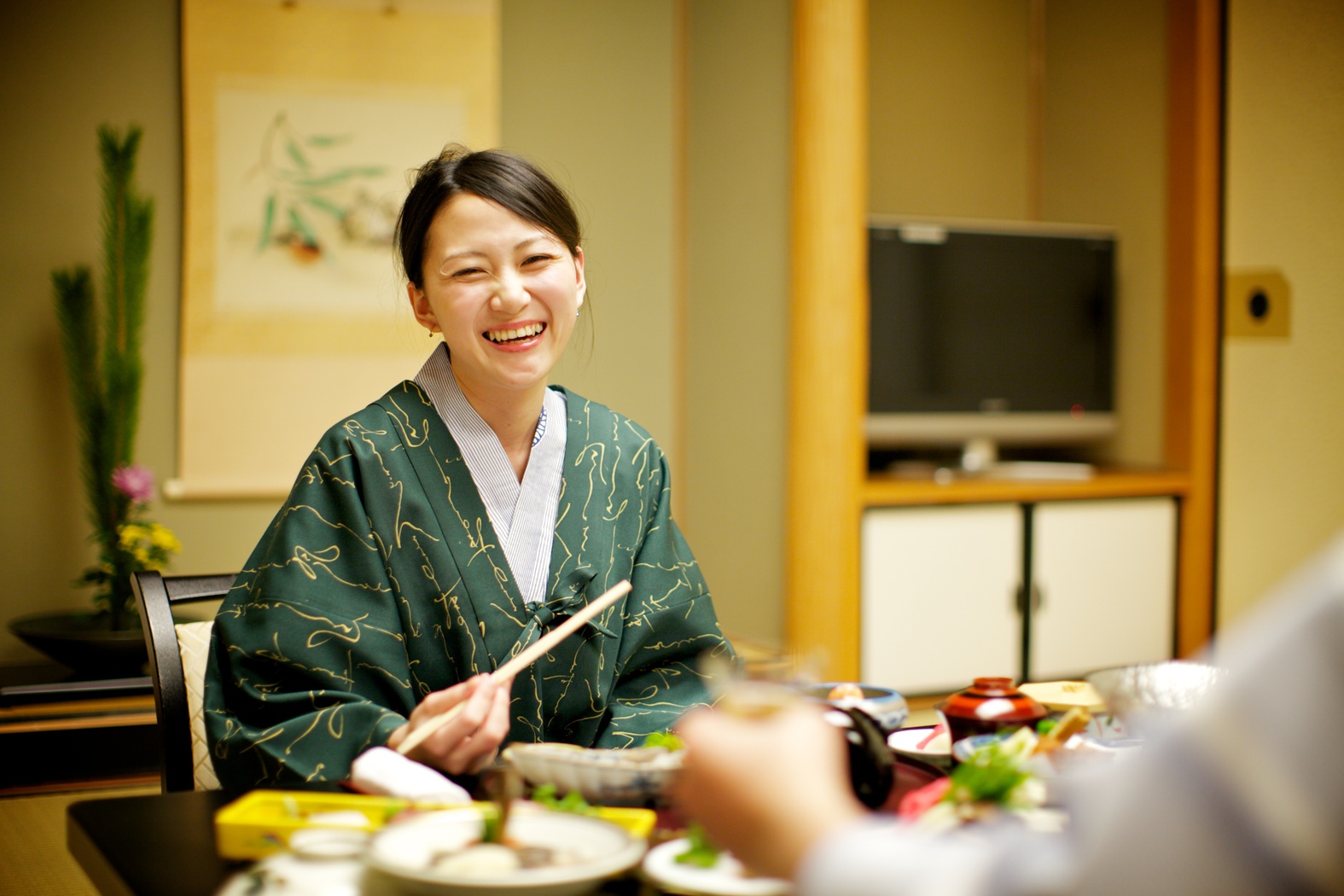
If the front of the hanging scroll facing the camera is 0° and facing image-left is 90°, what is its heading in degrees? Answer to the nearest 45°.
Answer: approximately 0°

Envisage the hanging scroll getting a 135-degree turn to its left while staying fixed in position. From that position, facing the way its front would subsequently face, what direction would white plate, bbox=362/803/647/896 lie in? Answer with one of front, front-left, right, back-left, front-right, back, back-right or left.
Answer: back-right

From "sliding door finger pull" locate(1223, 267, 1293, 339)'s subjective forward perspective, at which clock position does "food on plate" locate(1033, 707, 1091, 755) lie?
The food on plate is roughly at 12 o'clock from the sliding door finger pull.

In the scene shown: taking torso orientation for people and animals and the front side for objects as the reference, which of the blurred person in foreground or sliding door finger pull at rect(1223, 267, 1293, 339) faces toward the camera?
the sliding door finger pull

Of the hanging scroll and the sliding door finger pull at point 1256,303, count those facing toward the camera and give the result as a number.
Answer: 2

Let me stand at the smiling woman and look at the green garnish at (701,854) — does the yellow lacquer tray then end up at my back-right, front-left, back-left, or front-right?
front-right

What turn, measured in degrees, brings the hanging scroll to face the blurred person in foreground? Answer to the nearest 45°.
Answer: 0° — it already faces them

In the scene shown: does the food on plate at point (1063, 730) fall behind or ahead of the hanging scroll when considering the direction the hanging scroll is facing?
ahead

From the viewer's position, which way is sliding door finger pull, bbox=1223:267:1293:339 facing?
facing the viewer

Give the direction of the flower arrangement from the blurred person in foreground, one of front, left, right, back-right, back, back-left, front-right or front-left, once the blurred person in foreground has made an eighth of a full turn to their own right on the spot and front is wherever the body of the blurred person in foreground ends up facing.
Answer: front

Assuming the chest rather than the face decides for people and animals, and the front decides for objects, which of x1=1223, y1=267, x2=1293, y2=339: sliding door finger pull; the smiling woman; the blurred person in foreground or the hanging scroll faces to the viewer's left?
the blurred person in foreground

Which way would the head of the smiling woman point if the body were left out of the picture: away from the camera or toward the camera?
toward the camera

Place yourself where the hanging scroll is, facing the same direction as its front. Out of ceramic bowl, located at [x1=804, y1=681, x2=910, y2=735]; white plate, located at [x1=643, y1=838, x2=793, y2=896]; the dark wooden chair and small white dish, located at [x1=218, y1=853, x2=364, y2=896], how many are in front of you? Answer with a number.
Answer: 4

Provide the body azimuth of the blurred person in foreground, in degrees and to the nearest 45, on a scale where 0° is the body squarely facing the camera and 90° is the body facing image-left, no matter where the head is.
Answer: approximately 90°

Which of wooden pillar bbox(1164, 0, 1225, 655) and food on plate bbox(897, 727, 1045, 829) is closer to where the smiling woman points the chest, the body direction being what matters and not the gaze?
the food on plate
